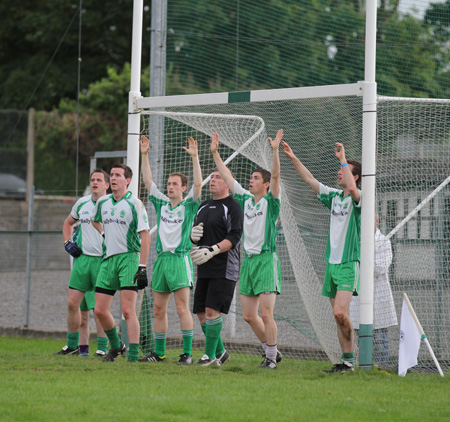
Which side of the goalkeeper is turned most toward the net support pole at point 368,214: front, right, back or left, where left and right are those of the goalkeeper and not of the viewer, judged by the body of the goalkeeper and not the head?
left

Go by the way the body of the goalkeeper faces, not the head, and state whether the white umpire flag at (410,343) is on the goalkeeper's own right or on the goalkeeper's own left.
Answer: on the goalkeeper's own left

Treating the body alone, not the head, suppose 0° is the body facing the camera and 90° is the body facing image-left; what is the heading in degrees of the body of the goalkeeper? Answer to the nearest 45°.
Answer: approximately 45°

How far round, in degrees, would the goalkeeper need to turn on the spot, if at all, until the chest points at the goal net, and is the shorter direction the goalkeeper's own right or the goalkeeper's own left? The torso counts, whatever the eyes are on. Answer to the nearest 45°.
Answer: approximately 180°

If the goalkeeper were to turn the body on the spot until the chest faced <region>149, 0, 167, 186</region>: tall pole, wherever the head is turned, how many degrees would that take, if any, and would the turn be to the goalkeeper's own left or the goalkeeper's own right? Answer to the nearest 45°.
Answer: approximately 135° to the goalkeeper's own right
